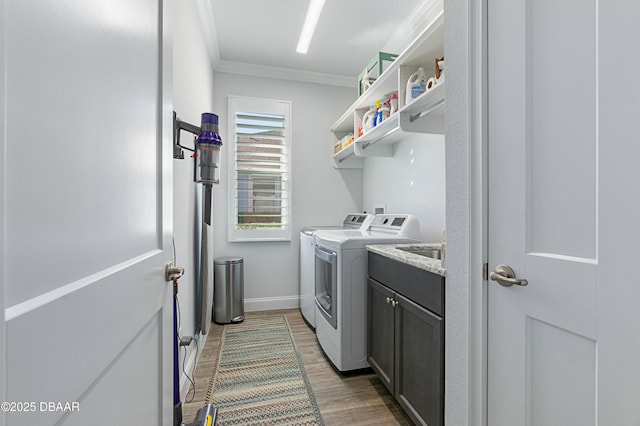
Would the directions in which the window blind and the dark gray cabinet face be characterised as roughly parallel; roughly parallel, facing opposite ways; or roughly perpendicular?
roughly perpendicular

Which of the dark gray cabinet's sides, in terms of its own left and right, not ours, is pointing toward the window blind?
right

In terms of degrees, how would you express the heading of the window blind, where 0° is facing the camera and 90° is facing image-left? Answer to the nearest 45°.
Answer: approximately 0°

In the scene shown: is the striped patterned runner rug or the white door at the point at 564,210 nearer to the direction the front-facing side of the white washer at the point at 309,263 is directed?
the striped patterned runner rug

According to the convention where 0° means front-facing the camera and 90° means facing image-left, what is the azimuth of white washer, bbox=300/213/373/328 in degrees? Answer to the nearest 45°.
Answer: approximately 90°

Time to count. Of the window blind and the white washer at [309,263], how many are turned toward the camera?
1

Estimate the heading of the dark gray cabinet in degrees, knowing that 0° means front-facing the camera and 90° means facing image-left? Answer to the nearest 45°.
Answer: approximately 45°

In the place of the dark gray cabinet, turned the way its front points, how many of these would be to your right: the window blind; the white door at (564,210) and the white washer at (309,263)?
2

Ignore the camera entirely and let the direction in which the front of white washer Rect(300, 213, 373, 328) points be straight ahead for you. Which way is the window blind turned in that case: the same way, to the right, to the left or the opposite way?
to the left

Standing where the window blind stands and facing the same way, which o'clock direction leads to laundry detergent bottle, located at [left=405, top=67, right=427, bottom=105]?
The laundry detergent bottle is roughly at 11 o'clock from the window blind.
